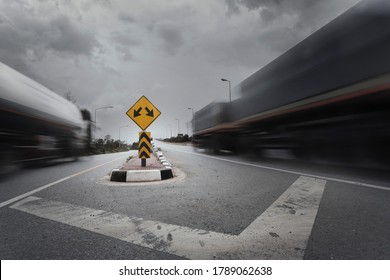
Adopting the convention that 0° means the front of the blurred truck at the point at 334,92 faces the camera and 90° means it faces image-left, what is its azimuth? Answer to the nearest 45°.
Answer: approximately 315°

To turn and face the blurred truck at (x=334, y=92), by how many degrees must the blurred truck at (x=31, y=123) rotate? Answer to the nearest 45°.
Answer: approximately 90° to its right

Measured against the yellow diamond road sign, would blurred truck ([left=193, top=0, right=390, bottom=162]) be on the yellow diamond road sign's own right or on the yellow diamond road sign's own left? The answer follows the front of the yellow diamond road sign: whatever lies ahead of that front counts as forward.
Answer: on the yellow diamond road sign's own left

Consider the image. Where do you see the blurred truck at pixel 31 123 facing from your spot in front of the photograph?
facing away from the viewer and to the right of the viewer

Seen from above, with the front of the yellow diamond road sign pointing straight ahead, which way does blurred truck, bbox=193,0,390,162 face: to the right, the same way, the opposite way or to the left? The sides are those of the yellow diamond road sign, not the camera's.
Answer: the opposite way
